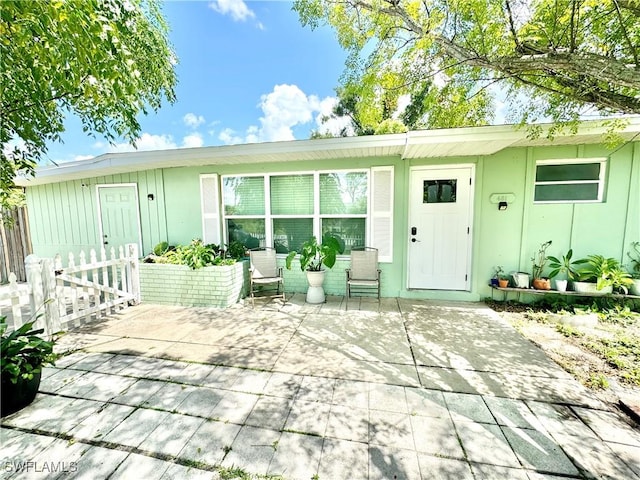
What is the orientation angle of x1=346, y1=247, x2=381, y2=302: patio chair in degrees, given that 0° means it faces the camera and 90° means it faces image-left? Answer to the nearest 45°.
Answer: approximately 0°

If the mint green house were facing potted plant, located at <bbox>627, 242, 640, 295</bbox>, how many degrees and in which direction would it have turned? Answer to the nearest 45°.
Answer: approximately 90° to its left

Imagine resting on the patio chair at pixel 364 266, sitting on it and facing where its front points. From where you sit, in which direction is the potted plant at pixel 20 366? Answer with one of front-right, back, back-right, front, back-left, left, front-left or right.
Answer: front-right

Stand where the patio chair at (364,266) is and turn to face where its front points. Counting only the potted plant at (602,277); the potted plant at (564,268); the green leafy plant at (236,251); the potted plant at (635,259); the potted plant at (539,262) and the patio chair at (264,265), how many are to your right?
2

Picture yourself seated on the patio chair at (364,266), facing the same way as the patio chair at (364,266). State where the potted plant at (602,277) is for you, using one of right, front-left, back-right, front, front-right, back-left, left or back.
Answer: left

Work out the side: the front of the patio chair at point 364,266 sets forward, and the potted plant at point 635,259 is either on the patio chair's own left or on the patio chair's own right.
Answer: on the patio chair's own left

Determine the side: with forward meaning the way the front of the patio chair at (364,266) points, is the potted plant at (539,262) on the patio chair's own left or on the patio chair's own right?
on the patio chair's own left

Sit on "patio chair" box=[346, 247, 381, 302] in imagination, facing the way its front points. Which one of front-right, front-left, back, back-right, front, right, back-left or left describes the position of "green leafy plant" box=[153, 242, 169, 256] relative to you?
right

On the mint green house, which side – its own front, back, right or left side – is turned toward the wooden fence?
right
